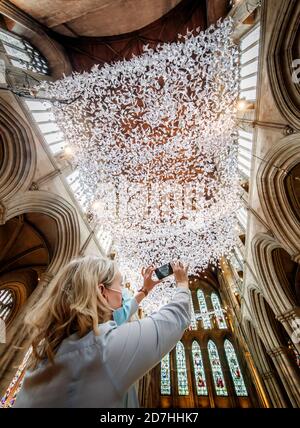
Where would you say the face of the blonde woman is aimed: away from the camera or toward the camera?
away from the camera

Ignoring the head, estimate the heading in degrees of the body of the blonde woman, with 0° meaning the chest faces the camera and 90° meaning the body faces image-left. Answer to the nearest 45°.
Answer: approximately 225°
